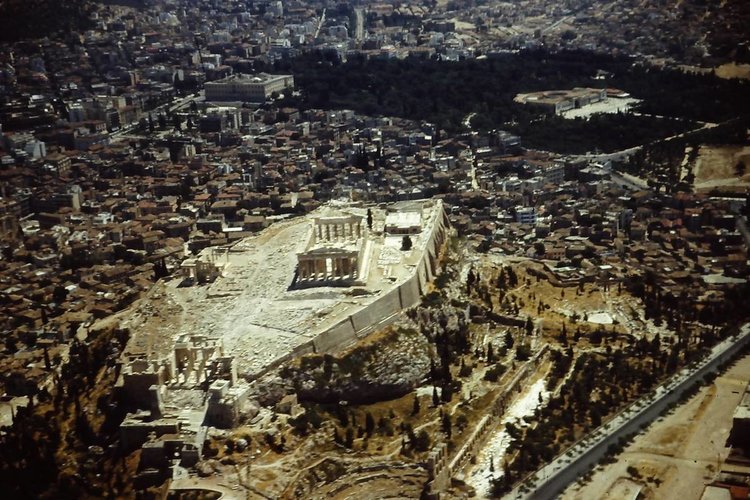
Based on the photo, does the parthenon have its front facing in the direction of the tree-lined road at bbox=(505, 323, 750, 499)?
no

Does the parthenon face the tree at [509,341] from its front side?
no

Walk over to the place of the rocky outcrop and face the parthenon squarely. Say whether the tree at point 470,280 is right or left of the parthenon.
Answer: right

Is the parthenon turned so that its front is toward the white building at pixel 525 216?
no

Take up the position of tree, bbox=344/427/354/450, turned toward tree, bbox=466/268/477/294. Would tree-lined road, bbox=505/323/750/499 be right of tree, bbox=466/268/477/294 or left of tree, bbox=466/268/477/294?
right
